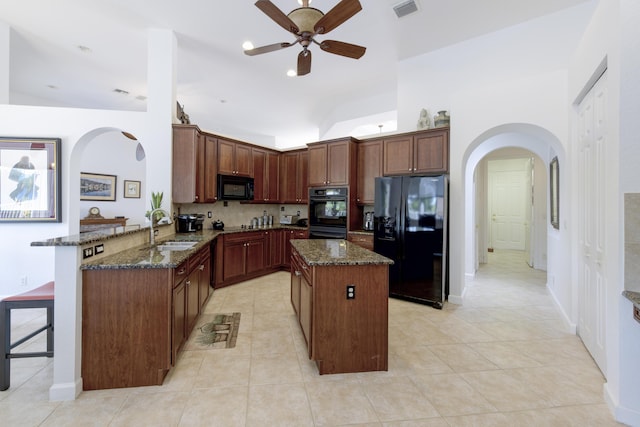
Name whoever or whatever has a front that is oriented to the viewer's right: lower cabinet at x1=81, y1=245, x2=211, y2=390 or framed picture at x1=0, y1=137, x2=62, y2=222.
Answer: the lower cabinet

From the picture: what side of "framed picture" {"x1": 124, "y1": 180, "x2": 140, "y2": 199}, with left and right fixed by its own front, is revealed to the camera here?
front

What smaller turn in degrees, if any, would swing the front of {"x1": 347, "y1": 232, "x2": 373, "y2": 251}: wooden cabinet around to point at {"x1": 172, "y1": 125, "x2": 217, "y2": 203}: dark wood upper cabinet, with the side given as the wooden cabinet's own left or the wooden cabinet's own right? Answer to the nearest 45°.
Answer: approximately 45° to the wooden cabinet's own right

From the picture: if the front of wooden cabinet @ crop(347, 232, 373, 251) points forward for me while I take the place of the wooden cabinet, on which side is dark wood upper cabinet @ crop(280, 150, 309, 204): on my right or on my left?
on my right

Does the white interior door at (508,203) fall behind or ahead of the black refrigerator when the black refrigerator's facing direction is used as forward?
behind

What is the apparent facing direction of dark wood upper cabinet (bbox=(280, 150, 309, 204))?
toward the camera

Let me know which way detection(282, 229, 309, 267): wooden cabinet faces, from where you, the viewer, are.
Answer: facing the viewer

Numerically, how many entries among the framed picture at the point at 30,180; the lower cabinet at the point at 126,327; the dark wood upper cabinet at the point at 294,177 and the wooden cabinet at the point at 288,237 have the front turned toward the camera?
3
